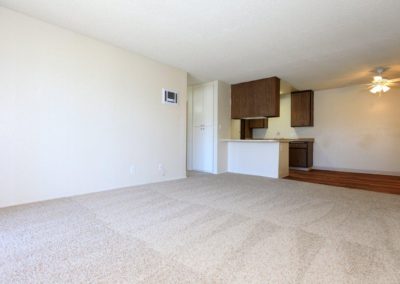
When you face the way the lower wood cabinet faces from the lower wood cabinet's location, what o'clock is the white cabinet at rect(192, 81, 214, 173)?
The white cabinet is roughly at 2 o'clock from the lower wood cabinet.

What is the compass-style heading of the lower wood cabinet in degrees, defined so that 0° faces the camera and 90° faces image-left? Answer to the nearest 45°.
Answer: approximately 0°

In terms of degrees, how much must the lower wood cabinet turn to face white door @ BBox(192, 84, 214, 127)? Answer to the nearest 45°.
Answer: approximately 45° to its right

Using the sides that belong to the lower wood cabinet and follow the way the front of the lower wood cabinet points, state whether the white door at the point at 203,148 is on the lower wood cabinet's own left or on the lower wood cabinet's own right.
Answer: on the lower wood cabinet's own right

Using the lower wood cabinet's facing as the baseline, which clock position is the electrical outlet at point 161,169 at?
The electrical outlet is roughly at 1 o'clock from the lower wood cabinet.
